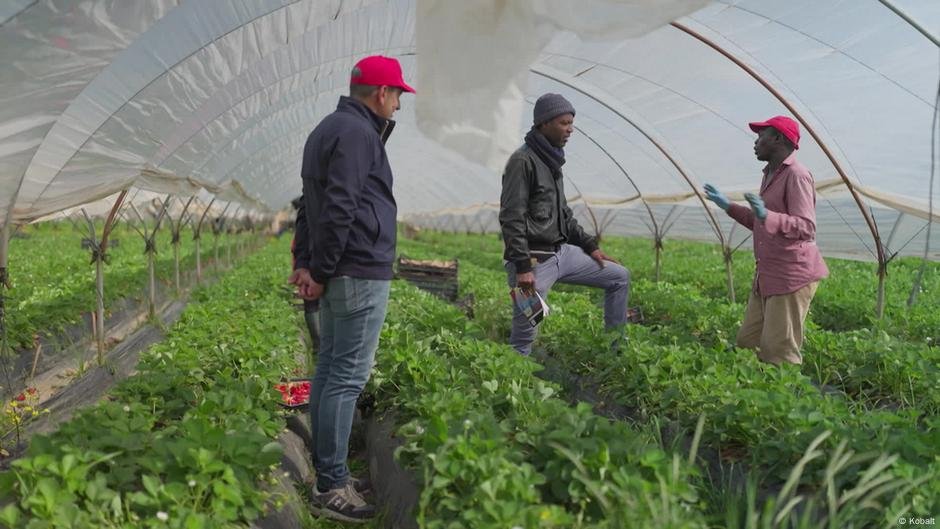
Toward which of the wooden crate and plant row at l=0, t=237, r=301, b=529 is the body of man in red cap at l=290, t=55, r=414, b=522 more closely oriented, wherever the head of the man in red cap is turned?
the wooden crate

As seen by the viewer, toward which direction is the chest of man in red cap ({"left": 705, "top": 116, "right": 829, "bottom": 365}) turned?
to the viewer's left

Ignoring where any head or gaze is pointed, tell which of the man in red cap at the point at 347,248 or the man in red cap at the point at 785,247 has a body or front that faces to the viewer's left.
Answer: the man in red cap at the point at 785,247

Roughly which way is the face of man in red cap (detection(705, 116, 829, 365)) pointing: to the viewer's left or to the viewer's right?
to the viewer's left

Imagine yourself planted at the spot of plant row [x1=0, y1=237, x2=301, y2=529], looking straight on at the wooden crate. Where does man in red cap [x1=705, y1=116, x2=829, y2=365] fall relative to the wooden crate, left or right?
right

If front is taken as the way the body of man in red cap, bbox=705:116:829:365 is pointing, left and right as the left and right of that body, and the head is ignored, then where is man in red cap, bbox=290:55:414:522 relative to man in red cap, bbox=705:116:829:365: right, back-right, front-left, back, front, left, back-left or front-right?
front-left

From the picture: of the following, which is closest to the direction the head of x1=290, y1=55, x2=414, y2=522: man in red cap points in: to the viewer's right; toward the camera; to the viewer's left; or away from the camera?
to the viewer's right

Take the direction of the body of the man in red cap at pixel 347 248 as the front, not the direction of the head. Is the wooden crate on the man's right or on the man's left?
on the man's left

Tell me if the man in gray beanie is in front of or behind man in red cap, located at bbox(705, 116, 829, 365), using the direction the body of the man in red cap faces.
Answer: in front

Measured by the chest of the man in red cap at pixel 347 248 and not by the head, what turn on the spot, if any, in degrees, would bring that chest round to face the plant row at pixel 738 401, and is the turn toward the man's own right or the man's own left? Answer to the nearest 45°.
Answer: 0° — they already face it

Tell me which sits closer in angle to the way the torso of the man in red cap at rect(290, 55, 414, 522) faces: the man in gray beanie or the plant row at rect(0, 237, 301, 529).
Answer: the man in gray beanie

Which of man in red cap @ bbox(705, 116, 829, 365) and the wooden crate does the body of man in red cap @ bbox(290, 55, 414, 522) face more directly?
the man in red cap

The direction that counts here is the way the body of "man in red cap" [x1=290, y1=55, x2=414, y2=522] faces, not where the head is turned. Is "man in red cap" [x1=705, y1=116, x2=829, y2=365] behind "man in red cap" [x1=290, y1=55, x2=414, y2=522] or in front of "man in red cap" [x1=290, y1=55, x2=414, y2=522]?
in front

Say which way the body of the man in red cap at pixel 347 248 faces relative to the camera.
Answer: to the viewer's right

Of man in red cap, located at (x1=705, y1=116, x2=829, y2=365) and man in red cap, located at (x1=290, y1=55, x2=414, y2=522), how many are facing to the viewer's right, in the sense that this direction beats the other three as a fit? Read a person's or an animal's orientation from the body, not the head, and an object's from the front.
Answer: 1
